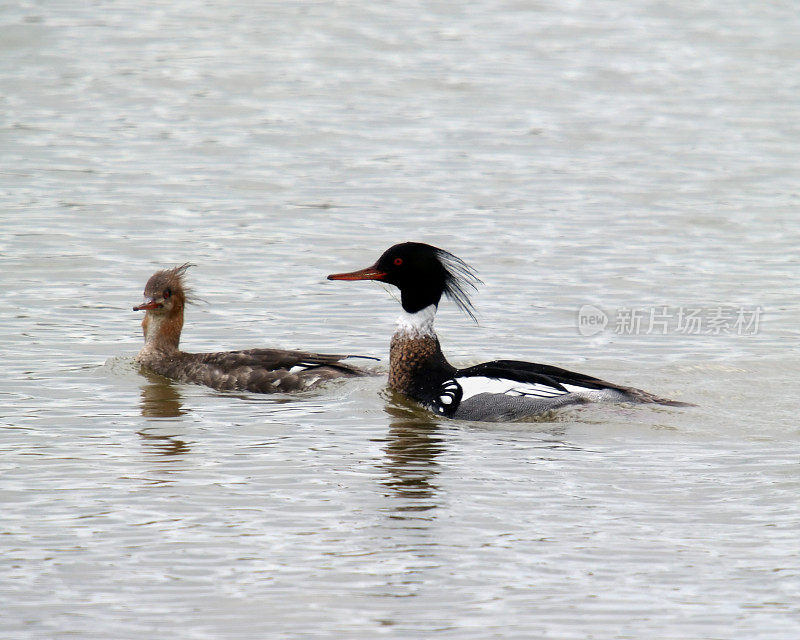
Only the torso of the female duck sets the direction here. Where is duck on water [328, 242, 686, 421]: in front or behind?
behind

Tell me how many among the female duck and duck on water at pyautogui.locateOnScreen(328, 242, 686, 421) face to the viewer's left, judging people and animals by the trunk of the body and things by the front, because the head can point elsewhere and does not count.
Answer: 2

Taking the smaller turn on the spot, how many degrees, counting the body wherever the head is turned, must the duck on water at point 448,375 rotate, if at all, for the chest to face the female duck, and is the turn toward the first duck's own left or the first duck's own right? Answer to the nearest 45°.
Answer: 0° — it already faces it

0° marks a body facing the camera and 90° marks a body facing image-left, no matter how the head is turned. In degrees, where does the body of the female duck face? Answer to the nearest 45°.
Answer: approximately 90°

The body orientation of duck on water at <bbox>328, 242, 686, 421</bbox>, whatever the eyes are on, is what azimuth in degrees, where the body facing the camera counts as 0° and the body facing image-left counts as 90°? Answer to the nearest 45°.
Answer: approximately 90°
